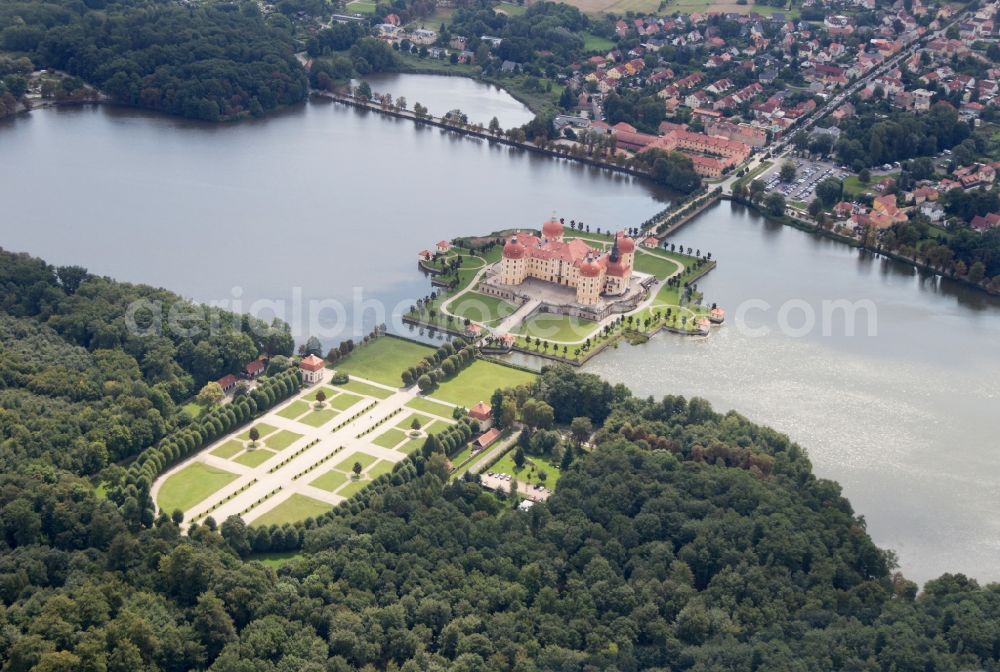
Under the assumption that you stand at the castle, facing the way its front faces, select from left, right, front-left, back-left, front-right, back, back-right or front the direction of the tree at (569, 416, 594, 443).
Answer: front-left

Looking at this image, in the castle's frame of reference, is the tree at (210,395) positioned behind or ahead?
ahead

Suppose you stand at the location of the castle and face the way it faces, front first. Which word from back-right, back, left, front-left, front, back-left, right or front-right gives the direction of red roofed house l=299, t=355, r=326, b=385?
front

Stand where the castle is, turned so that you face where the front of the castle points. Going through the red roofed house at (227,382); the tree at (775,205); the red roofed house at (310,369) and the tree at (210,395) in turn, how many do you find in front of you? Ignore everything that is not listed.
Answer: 3

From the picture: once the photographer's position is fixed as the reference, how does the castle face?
facing the viewer and to the left of the viewer

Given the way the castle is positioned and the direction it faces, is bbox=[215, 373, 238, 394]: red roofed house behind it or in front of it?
in front
